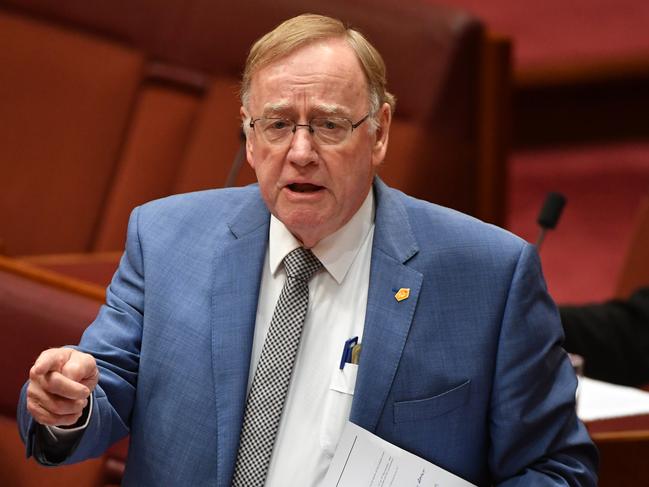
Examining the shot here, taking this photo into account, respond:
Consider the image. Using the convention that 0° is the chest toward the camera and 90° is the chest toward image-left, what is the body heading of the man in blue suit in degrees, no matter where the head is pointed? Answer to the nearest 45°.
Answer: approximately 0°

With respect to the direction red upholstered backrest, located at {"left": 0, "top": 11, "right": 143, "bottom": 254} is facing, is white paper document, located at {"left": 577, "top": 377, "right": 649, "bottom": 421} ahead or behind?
ahead

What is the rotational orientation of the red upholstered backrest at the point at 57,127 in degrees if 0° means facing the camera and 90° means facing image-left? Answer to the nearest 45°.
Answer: approximately 315°

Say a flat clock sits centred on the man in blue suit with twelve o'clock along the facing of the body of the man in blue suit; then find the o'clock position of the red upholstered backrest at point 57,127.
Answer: The red upholstered backrest is roughly at 5 o'clock from the man in blue suit.

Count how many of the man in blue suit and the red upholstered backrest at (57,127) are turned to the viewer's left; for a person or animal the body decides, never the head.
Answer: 0
